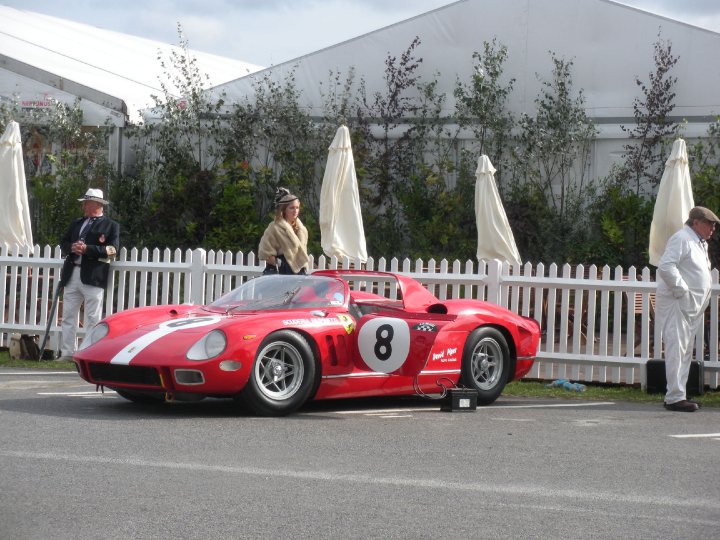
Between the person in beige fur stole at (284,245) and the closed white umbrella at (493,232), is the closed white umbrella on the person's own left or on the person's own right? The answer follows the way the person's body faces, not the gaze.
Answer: on the person's own left

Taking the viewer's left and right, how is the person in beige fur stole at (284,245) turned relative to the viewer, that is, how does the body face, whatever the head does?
facing the viewer and to the right of the viewer

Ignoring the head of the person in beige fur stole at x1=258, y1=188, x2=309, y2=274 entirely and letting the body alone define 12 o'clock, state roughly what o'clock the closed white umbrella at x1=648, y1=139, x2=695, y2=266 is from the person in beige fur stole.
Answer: The closed white umbrella is roughly at 10 o'clock from the person in beige fur stole.

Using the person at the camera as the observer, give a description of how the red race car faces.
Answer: facing the viewer and to the left of the viewer

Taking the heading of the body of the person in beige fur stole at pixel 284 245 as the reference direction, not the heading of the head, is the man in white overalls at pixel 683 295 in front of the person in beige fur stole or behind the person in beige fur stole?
in front

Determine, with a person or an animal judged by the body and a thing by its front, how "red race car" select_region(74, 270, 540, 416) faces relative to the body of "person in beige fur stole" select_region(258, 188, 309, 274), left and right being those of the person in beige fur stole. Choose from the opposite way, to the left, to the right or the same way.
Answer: to the right

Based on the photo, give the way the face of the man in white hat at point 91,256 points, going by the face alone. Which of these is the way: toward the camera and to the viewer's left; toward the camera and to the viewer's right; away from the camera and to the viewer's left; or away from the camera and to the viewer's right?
toward the camera and to the viewer's right
